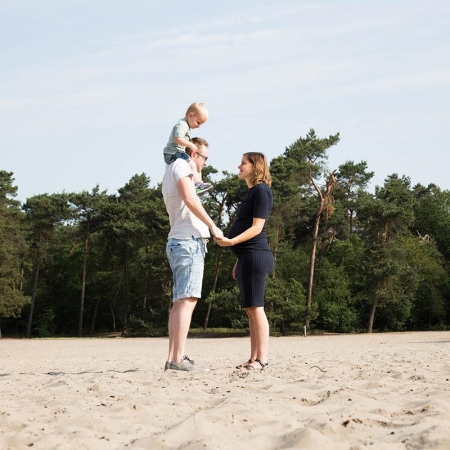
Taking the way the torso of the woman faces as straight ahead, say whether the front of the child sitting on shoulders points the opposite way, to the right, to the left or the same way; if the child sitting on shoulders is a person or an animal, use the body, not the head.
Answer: the opposite way

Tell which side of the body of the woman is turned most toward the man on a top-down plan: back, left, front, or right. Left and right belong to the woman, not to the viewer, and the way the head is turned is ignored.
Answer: front

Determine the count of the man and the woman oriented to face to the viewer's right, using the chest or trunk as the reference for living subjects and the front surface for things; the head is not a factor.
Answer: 1

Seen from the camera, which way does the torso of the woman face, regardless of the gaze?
to the viewer's left

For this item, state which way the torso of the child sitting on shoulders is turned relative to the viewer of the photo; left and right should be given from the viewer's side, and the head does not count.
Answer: facing to the right of the viewer

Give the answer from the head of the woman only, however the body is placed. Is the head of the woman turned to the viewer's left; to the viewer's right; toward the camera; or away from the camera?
to the viewer's left

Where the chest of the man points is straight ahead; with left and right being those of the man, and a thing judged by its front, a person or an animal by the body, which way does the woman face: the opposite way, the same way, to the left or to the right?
the opposite way

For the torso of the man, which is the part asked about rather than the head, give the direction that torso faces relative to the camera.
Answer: to the viewer's right

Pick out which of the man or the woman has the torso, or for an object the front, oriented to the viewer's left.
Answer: the woman

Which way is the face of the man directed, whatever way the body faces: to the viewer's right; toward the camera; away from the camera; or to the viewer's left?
to the viewer's right

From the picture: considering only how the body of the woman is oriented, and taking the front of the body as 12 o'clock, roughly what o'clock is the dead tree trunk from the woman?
The dead tree trunk is roughly at 3 o'clock from the woman.

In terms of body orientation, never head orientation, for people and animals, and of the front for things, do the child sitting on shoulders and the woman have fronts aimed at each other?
yes
